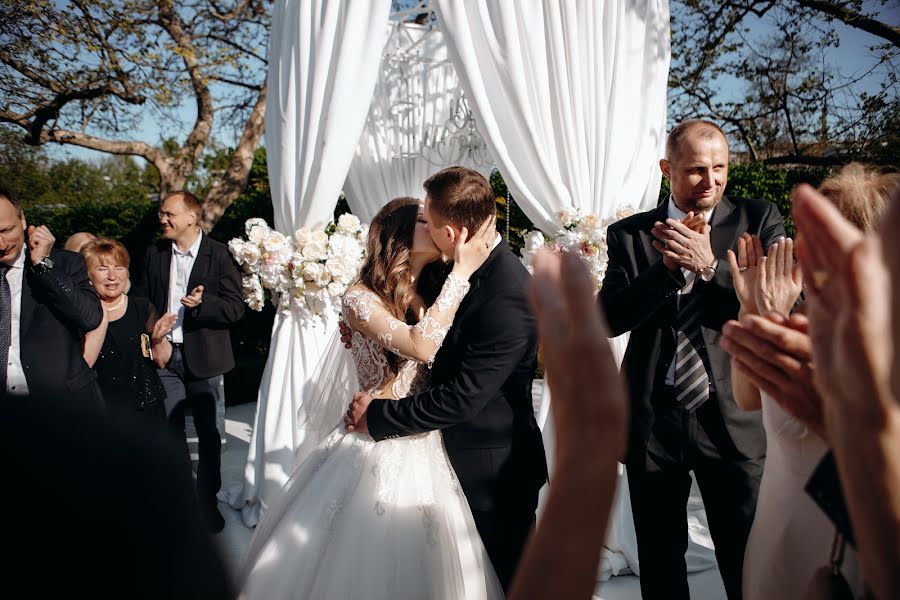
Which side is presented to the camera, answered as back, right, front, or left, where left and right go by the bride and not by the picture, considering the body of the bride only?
right

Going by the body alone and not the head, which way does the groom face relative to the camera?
to the viewer's left

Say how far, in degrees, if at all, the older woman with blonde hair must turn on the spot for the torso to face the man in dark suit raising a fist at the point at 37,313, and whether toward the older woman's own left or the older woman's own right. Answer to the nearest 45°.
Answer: approximately 45° to the older woman's own right

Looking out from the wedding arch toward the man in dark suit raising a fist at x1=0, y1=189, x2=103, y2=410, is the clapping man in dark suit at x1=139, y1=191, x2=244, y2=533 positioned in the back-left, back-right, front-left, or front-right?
front-right

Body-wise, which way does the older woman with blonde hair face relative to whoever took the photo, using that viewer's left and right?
facing the viewer

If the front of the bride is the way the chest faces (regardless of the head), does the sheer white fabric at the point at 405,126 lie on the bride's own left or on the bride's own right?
on the bride's own left

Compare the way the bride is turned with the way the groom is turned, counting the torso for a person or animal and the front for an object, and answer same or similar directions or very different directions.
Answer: very different directions

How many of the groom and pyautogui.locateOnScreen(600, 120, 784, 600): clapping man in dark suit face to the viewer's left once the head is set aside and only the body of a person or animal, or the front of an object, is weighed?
1

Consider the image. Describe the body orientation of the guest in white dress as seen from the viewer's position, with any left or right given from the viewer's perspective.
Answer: facing away from the viewer and to the left of the viewer

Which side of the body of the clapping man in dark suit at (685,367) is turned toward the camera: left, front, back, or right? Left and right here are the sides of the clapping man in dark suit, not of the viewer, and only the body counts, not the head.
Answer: front

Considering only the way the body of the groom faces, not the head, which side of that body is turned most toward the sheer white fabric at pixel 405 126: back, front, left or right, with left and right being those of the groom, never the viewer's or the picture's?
right

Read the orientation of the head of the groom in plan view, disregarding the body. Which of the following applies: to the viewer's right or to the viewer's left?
to the viewer's left

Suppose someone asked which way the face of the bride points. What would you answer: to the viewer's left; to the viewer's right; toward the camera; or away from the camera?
to the viewer's right
